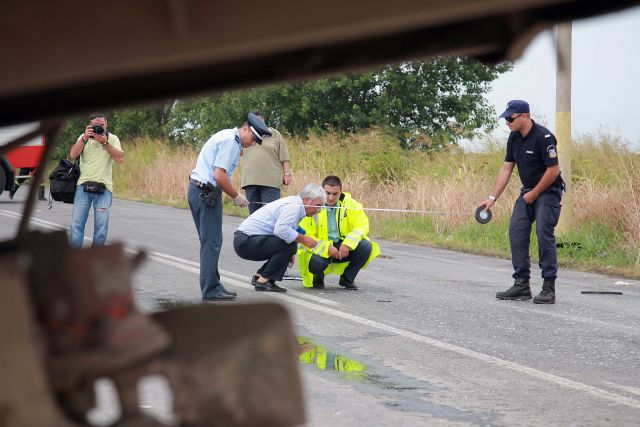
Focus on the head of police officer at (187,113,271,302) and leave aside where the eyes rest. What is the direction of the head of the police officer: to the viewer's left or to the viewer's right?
to the viewer's right

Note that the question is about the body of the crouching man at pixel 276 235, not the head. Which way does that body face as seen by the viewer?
to the viewer's right

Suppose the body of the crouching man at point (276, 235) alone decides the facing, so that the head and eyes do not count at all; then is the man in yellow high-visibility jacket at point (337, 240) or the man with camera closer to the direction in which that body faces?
the man in yellow high-visibility jacket

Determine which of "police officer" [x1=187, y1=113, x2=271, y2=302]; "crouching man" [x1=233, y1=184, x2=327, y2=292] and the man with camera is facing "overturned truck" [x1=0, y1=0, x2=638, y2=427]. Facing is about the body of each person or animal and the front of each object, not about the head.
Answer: the man with camera

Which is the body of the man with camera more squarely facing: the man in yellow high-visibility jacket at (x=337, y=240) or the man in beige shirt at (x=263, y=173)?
the man in yellow high-visibility jacket

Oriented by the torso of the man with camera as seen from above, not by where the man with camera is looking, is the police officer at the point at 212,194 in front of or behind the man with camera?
in front

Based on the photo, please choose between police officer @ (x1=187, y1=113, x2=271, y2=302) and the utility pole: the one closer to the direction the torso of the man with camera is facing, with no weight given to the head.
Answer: the police officer

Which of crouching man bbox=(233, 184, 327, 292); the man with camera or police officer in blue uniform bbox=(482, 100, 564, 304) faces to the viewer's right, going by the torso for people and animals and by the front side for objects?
the crouching man

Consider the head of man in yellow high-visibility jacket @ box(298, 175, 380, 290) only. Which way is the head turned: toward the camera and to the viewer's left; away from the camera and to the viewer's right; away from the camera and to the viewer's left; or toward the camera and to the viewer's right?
toward the camera and to the viewer's left

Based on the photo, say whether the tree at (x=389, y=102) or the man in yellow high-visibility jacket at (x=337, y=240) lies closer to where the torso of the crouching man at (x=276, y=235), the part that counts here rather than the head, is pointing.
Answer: the man in yellow high-visibility jacket

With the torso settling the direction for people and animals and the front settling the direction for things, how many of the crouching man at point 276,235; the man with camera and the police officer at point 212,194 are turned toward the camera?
1

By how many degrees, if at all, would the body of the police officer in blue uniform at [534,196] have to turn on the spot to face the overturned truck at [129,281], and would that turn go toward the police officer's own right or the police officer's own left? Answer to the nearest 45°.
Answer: approximately 45° to the police officer's own left

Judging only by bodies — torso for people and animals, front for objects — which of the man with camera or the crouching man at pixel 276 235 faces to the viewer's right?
the crouching man

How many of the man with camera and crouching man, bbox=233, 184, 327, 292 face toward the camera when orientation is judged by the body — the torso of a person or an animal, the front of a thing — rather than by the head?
1

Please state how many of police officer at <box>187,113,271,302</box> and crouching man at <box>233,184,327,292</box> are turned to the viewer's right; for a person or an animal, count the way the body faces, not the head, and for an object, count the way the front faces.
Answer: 2

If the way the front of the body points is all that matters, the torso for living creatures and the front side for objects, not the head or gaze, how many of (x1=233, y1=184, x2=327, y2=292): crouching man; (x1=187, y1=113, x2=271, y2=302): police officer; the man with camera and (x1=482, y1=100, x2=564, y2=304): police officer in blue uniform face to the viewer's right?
2

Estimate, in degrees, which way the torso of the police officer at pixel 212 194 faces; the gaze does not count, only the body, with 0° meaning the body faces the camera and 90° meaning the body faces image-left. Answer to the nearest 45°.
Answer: approximately 270°
